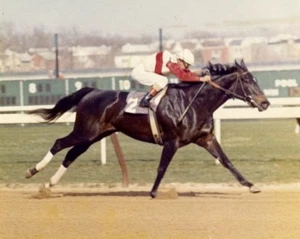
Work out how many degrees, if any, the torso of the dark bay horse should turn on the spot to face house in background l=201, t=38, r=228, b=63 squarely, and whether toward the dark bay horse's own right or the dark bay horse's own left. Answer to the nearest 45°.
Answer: approximately 90° to the dark bay horse's own left

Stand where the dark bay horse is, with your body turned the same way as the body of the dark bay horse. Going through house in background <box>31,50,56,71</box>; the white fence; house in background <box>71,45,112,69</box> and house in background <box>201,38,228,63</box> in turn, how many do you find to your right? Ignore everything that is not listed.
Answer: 0

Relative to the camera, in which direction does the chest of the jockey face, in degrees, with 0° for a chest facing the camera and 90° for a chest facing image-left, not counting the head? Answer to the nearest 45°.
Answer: approximately 270°

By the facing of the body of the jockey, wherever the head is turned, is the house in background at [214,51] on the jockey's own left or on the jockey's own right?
on the jockey's own left

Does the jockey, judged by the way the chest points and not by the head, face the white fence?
no

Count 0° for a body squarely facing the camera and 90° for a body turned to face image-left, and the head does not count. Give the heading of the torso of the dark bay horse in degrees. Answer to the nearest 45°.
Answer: approximately 270°

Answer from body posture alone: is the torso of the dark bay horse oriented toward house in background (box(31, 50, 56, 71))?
no

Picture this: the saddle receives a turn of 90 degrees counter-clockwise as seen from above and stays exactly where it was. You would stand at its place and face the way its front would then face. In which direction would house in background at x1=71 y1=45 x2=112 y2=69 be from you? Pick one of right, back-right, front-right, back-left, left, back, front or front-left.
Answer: front

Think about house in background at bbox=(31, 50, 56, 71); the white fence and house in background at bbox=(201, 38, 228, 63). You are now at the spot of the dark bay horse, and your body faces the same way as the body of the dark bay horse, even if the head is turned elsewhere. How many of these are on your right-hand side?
0

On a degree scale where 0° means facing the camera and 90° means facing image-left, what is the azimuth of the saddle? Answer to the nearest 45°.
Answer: approximately 270°

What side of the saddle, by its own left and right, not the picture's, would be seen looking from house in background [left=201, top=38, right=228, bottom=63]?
left

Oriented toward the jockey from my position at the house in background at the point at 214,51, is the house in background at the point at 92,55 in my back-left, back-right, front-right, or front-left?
front-right
